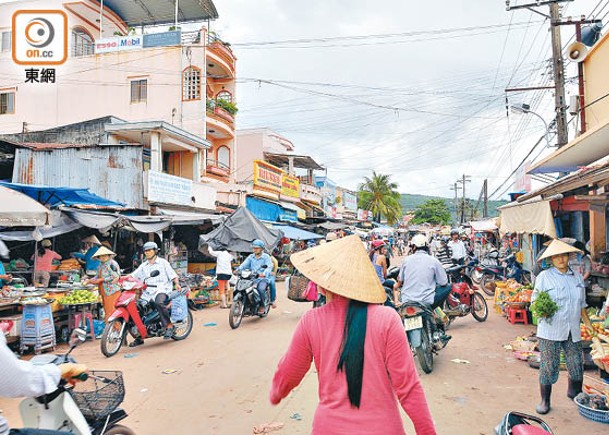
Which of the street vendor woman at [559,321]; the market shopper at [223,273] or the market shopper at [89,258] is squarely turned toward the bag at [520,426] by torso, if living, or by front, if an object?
the street vendor woman

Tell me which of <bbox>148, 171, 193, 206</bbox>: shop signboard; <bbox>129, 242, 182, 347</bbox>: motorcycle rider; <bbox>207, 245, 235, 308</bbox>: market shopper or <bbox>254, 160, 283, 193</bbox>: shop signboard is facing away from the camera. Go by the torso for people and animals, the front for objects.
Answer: the market shopper

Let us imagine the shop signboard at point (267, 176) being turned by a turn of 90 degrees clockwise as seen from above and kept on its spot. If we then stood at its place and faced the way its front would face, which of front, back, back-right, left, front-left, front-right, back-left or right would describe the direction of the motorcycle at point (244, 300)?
front-left

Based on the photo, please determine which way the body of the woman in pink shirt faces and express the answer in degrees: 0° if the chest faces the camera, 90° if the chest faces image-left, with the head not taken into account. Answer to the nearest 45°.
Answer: approximately 180°

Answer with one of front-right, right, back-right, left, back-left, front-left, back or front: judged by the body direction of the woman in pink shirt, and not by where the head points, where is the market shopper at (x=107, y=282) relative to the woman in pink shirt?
front-left

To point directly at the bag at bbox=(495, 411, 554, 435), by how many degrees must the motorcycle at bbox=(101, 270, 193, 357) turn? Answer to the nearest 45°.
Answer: approximately 90° to its left

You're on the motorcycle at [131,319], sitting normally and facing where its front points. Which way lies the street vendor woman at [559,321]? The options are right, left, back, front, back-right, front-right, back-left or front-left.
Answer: left

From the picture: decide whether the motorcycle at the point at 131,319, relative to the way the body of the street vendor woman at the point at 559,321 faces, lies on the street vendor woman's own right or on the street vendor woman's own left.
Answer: on the street vendor woman's own right

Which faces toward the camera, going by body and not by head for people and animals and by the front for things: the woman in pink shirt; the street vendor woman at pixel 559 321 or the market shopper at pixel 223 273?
the street vendor woman

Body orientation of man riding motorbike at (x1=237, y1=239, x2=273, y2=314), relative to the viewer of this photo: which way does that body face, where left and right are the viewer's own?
facing the viewer and to the left of the viewer

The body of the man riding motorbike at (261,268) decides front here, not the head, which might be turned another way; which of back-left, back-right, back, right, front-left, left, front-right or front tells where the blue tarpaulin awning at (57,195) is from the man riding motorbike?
front-right
